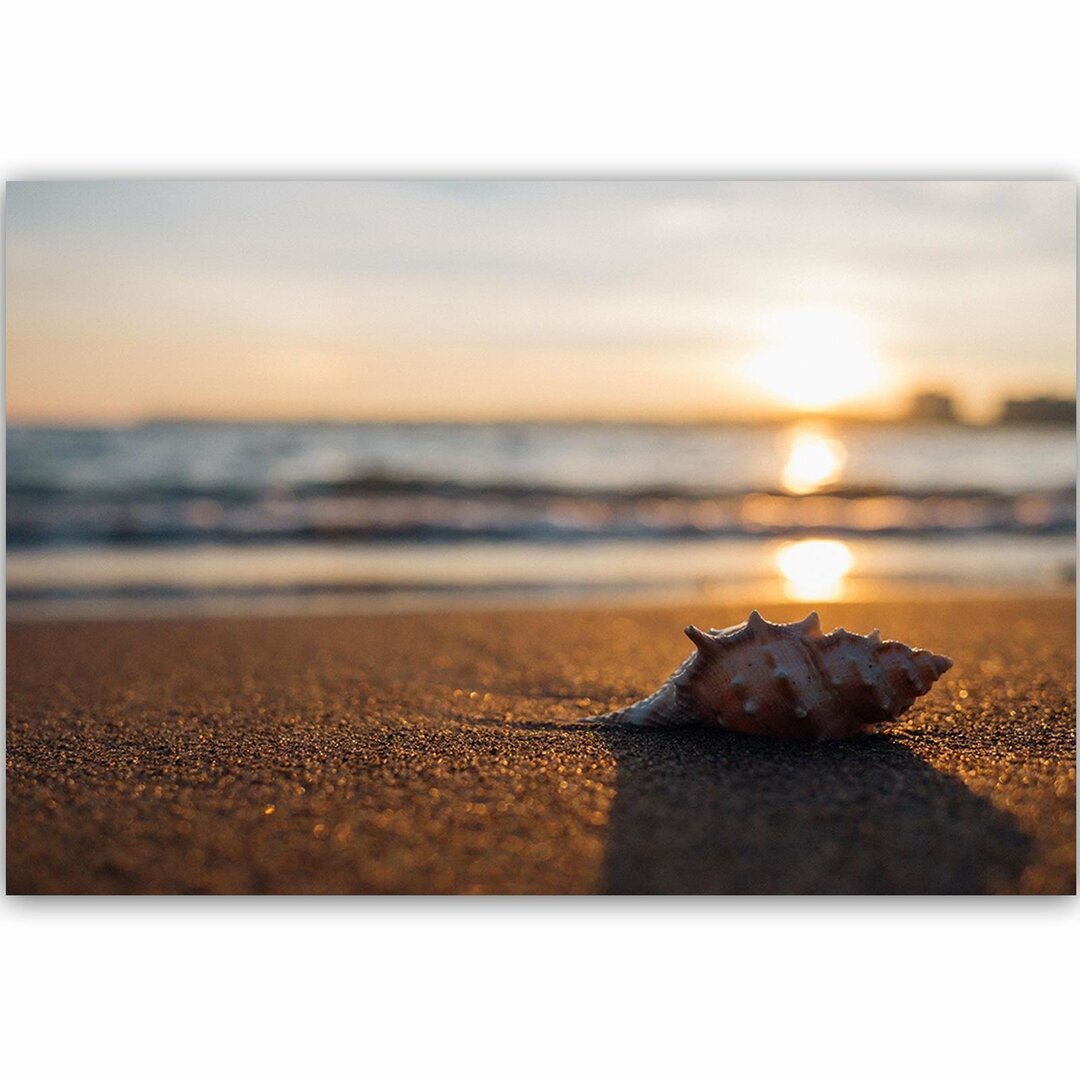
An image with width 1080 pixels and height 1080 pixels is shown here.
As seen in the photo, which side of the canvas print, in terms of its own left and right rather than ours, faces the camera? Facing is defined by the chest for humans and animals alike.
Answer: front
